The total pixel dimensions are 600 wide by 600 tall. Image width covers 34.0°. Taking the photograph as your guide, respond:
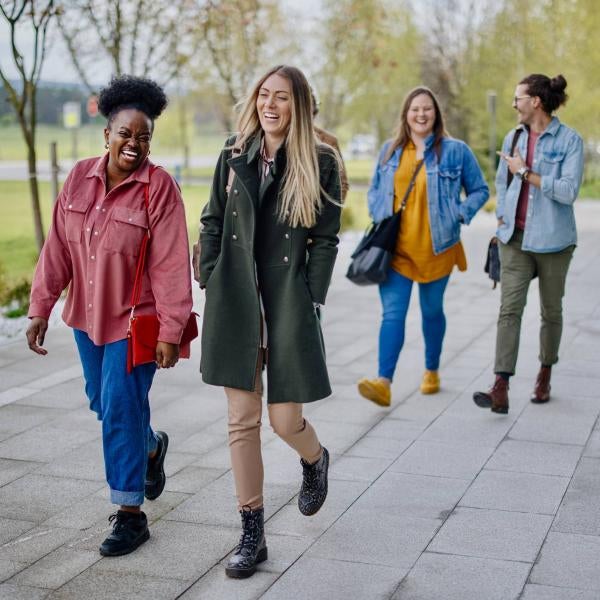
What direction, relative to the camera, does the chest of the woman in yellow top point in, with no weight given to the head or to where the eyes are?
toward the camera

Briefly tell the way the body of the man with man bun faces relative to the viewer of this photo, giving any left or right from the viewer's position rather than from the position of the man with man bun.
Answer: facing the viewer and to the left of the viewer

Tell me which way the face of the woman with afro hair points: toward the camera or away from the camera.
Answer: toward the camera

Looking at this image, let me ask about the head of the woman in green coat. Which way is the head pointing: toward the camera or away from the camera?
toward the camera

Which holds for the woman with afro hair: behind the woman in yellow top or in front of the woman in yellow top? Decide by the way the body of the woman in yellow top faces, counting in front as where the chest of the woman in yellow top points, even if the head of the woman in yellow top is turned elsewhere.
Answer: in front

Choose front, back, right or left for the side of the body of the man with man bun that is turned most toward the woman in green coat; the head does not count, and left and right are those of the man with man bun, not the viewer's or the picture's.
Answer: front

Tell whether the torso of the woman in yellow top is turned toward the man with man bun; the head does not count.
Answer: no

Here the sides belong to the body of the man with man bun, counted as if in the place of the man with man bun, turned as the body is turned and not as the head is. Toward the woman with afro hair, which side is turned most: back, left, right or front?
front

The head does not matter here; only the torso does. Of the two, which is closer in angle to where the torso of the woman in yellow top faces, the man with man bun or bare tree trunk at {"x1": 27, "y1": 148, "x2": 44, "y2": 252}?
the man with man bun

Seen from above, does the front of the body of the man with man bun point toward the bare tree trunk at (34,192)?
no

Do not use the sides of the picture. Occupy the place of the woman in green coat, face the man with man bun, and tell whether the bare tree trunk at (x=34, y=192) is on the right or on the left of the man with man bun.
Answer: left

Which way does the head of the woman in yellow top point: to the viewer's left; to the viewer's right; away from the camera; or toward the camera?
toward the camera

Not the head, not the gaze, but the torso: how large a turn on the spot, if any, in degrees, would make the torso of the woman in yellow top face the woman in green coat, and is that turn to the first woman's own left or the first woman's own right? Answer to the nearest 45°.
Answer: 0° — they already face them

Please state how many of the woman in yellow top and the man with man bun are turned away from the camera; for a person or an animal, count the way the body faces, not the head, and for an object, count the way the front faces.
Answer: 0

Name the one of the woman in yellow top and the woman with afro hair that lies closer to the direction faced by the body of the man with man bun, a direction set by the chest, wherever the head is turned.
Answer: the woman with afro hair
